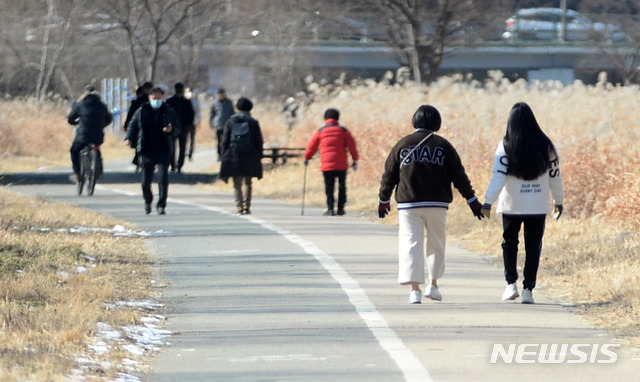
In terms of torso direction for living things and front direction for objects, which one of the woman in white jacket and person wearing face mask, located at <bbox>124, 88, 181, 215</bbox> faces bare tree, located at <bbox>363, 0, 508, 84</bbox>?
the woman in white jacket

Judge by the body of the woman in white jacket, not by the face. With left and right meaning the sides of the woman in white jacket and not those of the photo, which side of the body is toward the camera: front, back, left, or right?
back

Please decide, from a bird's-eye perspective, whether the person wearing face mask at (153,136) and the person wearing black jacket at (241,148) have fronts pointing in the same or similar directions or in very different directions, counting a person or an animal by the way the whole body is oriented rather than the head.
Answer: very different directions

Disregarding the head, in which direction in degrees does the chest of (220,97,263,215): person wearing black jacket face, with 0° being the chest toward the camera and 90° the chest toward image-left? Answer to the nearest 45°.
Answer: approximately 180°

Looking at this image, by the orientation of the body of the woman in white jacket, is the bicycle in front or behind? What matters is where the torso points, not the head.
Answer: in front

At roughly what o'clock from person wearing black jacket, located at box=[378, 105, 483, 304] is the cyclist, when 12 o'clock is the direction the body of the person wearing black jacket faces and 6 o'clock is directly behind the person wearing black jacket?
The cyclist is roughly at 11 o'clock from the person wearing black jacket.

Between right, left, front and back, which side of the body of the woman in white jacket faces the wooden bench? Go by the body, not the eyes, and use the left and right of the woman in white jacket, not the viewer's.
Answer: front

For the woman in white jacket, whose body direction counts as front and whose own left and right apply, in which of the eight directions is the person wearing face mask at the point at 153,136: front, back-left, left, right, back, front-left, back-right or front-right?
front-left

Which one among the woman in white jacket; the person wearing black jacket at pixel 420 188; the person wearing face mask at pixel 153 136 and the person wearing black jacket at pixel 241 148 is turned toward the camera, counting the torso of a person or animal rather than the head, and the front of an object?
the person wearing face mask

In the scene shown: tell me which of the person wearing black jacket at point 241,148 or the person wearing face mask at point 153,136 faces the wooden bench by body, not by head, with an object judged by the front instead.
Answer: the person wearing black jacket

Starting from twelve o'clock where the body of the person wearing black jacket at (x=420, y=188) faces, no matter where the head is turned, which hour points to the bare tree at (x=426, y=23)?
The bare tree is roughly at 12 o'clock from the person wearing black jacket.

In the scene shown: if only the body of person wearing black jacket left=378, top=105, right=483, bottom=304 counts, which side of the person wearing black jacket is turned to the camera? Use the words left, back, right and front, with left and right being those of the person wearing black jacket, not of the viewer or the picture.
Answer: back
